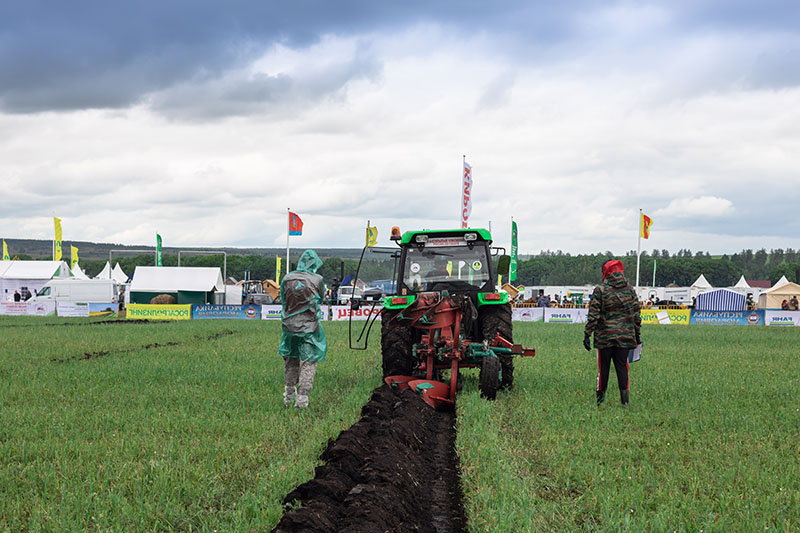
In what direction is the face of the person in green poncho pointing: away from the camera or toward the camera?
away from the camera

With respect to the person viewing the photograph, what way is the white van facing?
facing to the left of the viewer

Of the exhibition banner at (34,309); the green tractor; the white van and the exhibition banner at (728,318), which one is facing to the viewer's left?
the white van

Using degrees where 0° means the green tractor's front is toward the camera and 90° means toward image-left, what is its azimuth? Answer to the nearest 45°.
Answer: approximately 180°

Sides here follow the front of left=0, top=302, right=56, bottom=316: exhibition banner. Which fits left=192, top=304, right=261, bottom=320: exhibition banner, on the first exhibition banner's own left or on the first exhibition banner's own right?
on the first exhibition banner's own left

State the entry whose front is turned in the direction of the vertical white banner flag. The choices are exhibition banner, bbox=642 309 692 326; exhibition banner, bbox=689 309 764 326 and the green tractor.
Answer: the green tractor

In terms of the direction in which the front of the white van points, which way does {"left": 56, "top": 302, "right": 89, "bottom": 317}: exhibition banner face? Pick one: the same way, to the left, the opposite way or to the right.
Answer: to the left

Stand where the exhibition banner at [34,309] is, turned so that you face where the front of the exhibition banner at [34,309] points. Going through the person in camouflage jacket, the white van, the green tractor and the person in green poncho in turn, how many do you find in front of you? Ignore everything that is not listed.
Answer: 3

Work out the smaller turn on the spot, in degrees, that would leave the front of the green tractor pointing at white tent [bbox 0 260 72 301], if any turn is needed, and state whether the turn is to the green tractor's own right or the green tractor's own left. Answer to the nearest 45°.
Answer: approximately 45° to the green tractor's own left
